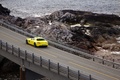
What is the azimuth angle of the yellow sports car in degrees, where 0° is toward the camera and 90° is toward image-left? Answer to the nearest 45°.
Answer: approximately 135°
